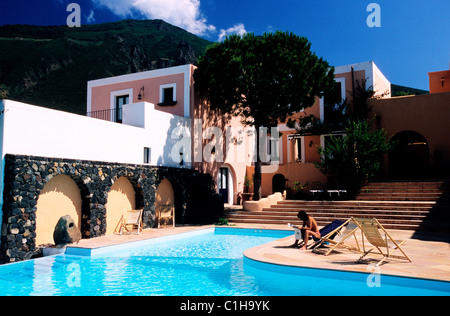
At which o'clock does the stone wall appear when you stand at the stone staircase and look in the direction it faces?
The stone wall is roughly at 2 o'clock from the stone staircase.

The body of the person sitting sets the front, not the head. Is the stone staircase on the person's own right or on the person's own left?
on the person's own right

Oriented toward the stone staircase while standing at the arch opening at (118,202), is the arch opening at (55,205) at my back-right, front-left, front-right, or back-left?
back-right

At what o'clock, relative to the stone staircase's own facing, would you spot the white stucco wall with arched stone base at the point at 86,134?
The white stucco wall with arched stone base is roughly at 2 o'clock from the stone staircase.

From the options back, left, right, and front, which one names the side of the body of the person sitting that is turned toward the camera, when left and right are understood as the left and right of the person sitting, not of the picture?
left

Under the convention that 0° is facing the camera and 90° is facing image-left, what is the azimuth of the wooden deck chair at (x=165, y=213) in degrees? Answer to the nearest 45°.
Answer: approximately 0°

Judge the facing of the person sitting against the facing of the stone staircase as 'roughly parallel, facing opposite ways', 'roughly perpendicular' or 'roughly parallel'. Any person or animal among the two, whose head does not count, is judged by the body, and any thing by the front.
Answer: roughly perpendicular

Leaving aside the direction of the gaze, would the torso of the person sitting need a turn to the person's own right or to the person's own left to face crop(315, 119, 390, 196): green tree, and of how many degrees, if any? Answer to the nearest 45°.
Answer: approximately 90° to the person's own right

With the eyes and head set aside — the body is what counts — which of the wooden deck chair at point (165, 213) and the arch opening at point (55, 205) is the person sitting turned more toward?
the arch opening

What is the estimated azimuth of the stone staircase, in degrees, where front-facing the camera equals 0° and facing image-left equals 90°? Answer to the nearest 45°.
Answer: approximately 0°
